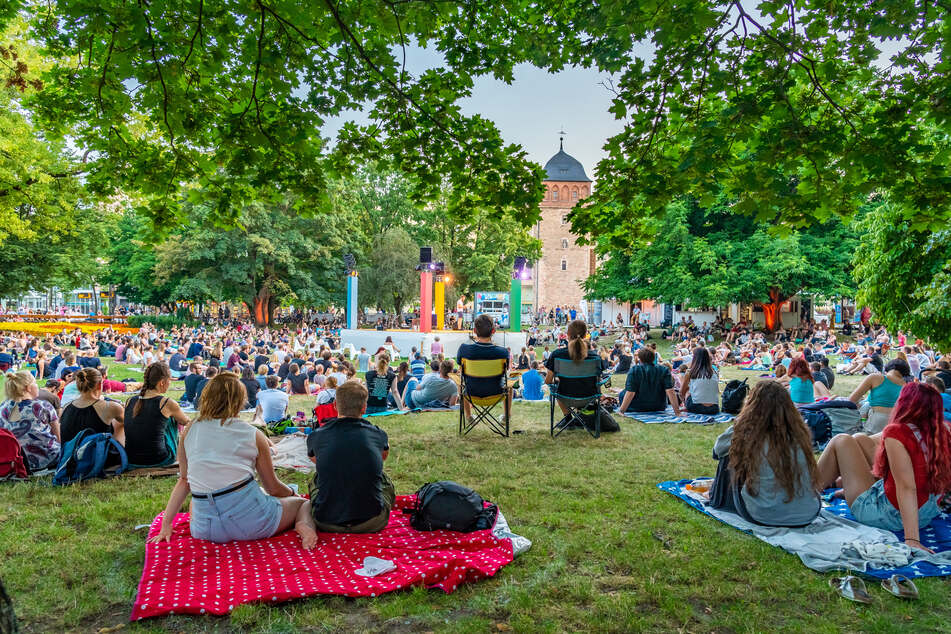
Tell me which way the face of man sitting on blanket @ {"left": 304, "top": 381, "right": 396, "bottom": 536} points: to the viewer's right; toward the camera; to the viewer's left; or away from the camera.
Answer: away from the camera

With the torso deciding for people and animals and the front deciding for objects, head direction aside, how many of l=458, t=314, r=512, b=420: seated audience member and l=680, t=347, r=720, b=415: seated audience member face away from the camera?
2

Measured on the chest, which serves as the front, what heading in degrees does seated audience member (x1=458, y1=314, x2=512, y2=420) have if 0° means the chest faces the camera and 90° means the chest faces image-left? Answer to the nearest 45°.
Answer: approximately 180°

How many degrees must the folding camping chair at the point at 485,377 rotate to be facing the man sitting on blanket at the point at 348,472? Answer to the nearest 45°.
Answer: approximately 180°

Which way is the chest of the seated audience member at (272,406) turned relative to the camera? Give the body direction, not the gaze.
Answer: away from the camera

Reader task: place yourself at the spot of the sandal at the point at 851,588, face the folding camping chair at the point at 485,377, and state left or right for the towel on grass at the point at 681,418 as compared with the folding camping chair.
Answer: right

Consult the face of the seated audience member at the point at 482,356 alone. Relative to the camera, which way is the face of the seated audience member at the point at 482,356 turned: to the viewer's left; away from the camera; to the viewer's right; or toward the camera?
away from the camera

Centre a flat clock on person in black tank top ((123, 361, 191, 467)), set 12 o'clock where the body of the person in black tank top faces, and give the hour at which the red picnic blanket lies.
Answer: The red picnic blanket is roughly at 4 o'clock from the person in black tank top.

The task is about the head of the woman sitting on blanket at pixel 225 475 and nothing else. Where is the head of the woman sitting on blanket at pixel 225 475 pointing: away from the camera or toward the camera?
away from the camera

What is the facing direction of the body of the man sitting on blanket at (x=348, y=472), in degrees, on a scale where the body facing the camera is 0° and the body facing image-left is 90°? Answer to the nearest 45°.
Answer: approximately 180°

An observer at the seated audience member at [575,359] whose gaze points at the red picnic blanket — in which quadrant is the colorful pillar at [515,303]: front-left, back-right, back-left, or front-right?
back-right

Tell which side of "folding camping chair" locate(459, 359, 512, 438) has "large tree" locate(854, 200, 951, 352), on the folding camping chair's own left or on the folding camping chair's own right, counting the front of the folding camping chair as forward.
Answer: on the folding camping chair's own right

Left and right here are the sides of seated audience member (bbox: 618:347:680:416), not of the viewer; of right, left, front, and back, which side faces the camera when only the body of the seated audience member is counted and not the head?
back

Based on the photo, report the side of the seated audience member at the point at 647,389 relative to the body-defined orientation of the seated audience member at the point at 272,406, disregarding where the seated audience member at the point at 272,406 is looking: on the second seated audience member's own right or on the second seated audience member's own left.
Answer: on the second seated audience member's own right

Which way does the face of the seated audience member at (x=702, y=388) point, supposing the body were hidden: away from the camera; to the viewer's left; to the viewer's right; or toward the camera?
away from the camera

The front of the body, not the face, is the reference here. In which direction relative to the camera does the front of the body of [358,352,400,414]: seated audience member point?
away from the camera
